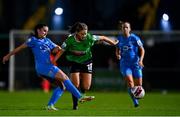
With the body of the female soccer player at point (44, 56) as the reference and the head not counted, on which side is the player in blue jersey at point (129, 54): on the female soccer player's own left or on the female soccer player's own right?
on the female soccer player's own left

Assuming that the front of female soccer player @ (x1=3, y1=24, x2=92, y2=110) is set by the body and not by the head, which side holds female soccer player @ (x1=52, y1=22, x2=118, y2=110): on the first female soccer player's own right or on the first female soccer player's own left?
on the first female soccer player's own left

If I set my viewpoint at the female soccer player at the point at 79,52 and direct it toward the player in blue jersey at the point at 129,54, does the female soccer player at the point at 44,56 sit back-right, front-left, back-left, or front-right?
back-left

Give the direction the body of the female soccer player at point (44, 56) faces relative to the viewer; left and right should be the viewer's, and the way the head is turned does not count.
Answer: facing the viewer and to the right of the viewer
